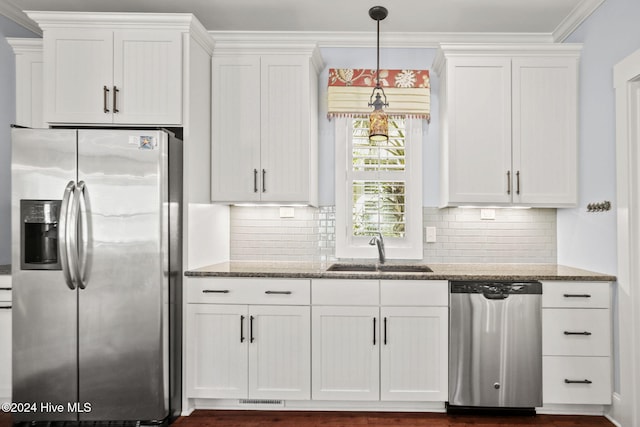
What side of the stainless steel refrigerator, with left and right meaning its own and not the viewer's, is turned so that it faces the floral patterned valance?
left

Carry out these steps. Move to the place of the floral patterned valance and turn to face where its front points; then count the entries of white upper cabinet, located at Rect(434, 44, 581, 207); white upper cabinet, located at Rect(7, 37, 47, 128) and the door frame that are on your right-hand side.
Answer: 1

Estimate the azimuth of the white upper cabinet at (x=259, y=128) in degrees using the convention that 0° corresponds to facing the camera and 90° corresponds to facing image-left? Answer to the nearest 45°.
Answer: approximately 0°

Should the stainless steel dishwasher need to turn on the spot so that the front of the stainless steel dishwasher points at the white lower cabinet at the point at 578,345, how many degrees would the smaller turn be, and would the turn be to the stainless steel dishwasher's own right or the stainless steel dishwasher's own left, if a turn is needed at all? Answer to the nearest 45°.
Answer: approximately 135° to the stainless steel dishwasher's own left

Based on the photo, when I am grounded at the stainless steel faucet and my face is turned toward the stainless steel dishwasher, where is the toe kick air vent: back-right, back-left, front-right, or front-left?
back-right

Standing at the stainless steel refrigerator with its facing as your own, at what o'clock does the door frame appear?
The door frame is roughly at 10 o'clock from the stainless steel refrigerator.
